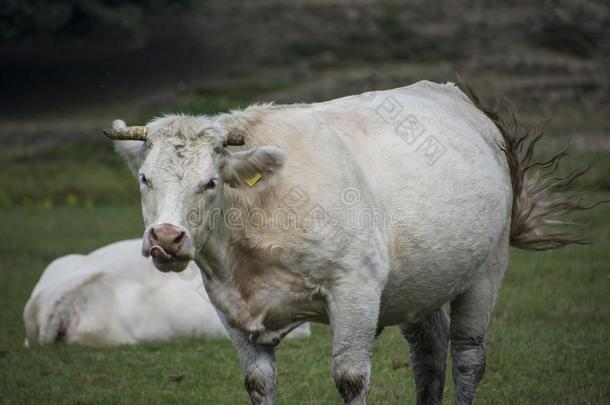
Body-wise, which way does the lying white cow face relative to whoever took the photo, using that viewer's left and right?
facing to the right of the viewer

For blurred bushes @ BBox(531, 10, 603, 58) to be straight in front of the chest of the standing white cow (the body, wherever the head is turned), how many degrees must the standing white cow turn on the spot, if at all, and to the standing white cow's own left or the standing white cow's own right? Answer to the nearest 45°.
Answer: approximately 135° to the standing white cow's own right

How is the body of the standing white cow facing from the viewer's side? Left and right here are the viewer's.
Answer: facing the viewer and to the left of the viewer

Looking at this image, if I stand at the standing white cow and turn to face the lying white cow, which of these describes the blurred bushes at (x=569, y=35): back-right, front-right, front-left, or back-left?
front-right

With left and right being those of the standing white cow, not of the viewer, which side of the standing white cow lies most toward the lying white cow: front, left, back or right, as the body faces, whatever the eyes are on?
right

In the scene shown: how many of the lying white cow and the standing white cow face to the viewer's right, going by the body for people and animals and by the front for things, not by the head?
1

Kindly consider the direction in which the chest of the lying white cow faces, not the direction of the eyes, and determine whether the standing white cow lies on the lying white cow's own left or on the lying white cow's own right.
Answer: on the lying white cow's own right

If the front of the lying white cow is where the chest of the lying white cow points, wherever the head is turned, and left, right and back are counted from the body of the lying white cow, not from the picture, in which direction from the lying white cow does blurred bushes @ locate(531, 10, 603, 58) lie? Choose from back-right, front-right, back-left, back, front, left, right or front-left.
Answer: front-left
